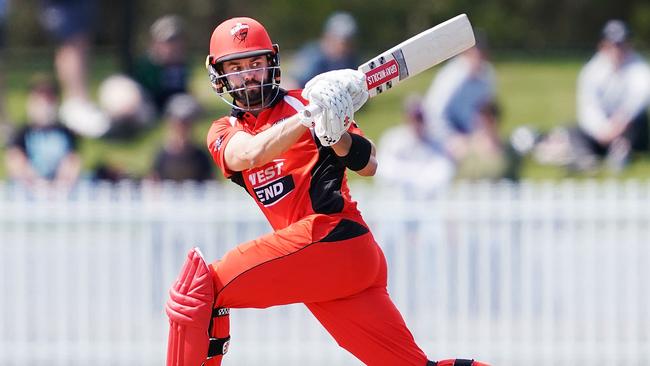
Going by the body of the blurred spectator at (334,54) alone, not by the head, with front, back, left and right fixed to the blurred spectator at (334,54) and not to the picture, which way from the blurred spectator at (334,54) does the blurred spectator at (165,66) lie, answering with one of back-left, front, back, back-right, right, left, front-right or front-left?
front-right

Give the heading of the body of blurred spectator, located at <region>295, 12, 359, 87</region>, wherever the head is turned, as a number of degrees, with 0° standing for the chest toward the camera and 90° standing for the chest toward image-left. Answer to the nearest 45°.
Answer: approximately 45°

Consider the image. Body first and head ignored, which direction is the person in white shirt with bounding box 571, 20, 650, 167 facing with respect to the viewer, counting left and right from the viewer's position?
facing the viewer

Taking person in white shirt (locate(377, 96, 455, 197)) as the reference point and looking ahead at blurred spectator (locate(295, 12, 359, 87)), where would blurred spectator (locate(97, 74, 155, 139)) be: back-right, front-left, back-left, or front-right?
front-left

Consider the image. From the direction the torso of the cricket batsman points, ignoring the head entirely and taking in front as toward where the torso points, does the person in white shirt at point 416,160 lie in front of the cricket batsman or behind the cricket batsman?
behind

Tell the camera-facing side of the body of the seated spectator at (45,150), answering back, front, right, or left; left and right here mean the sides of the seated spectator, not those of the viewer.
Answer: front

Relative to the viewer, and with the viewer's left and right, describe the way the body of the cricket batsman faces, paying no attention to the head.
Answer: facing the viewer and to the left of the viewer

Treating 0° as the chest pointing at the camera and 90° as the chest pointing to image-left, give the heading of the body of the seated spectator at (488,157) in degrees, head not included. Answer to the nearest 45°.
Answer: approximately 0°

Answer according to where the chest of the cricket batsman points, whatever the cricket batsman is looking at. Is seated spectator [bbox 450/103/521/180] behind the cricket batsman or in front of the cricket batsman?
behind

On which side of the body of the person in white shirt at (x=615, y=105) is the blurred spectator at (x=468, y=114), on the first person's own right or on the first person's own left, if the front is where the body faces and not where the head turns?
on the first person's own right
